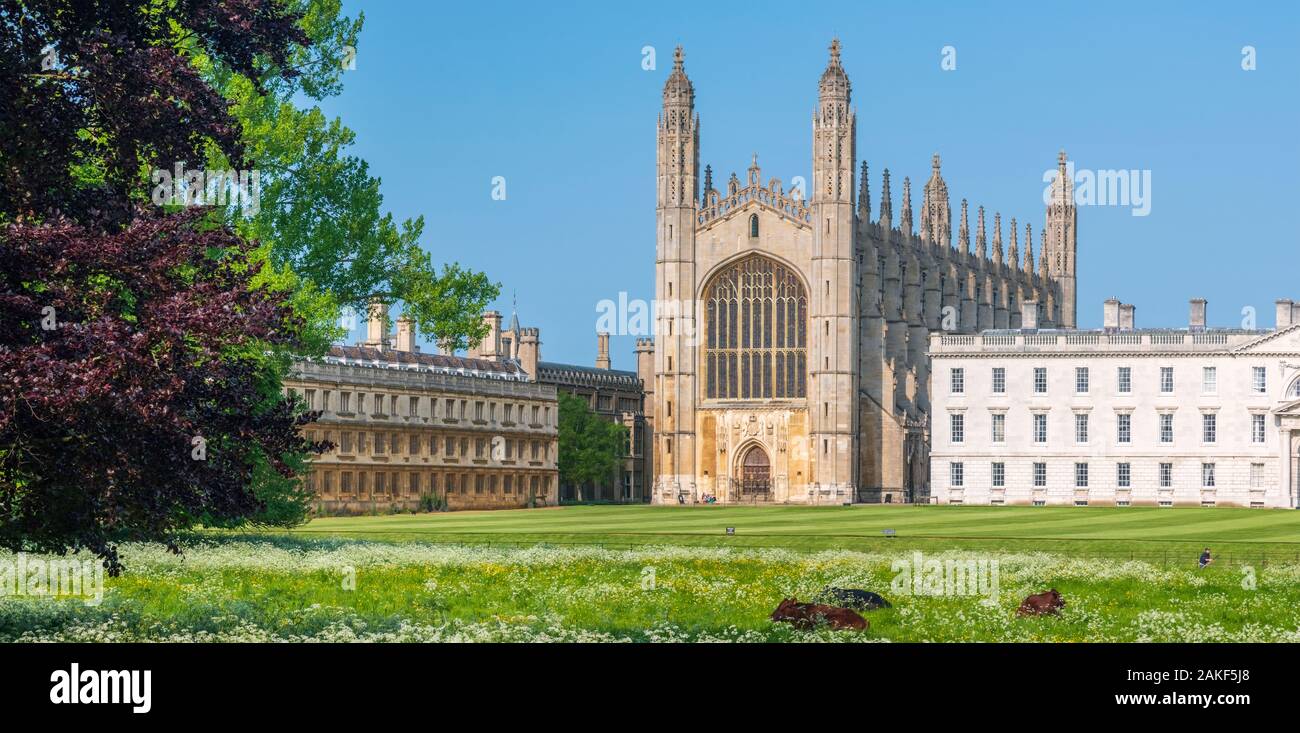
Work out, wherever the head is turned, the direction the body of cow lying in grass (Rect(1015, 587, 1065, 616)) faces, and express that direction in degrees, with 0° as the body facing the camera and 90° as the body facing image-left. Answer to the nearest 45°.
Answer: approximately 270°

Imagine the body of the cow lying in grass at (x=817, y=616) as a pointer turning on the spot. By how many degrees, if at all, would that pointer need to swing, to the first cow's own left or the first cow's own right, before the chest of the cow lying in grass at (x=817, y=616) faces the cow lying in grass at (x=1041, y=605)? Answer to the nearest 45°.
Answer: approximately 135° to the first cow's own right

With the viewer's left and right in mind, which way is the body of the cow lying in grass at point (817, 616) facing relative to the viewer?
facing to the left of the viewer

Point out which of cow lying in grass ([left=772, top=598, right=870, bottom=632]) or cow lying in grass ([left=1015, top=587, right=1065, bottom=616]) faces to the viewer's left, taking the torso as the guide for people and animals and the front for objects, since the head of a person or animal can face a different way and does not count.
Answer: cow lying in grass ([left=772, top=598, right=870, bottom=632])

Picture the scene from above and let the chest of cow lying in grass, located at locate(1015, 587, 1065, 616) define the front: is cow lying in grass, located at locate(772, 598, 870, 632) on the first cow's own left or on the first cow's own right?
on the first cow's own right

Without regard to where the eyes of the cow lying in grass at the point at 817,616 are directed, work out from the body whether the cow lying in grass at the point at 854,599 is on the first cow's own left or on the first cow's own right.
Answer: on the first cow's own right

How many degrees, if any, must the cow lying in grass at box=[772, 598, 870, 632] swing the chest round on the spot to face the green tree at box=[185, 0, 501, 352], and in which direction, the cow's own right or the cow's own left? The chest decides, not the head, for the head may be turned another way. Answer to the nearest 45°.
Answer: approximately 45° to the cow's own right

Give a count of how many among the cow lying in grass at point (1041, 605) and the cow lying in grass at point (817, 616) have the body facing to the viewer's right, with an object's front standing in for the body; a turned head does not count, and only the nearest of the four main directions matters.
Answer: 1

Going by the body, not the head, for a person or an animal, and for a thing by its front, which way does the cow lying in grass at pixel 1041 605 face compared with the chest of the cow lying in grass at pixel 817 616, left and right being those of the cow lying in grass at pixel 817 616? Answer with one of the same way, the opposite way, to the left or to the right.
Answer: the opposite way

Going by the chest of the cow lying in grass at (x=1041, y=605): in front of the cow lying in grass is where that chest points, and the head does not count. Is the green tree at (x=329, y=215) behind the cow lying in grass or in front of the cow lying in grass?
behind
